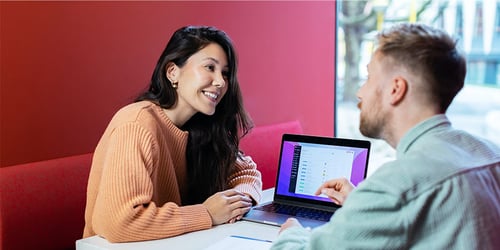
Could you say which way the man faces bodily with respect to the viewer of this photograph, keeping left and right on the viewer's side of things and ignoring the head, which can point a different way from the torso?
facing away from the viewer and to the left of the viewer

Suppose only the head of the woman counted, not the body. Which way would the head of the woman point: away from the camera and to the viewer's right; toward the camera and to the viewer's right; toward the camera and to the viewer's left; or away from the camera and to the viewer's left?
toward the camera and to the viewer's right

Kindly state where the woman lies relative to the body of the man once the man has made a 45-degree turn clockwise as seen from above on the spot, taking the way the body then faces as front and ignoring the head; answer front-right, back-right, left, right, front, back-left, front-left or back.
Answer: front-left

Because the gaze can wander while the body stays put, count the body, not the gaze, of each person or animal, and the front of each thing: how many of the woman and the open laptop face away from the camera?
0

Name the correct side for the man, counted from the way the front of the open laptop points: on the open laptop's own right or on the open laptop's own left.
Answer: on the open laptop's own left

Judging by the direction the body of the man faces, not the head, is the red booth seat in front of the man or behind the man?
in front

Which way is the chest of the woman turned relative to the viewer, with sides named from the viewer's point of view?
facing the viewer and to the right of the viewer

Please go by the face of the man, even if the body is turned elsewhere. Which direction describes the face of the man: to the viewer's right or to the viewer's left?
to the viewer's left

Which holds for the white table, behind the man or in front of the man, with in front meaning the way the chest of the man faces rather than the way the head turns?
in front
